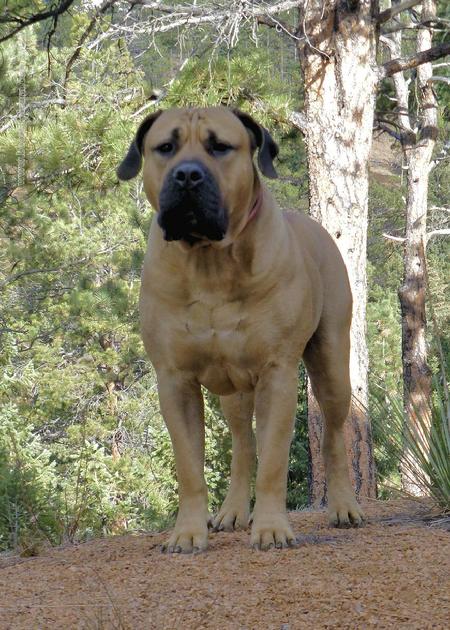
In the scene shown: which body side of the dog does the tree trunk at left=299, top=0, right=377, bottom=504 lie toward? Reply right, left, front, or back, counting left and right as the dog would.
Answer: back

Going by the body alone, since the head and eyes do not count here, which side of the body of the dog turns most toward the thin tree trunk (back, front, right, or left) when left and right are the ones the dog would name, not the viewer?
back

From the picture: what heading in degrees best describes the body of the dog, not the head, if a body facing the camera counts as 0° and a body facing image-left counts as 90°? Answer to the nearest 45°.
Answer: approximately 0°

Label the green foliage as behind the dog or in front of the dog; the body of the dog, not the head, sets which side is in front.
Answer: behind
